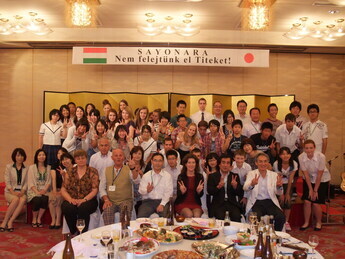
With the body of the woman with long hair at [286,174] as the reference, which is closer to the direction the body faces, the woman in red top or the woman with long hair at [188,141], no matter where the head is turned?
the woman in red top

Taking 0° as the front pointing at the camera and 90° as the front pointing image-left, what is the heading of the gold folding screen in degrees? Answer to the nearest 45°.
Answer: approximately 0°

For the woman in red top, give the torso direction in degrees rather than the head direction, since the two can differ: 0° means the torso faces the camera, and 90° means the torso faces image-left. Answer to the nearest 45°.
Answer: approximately 0°

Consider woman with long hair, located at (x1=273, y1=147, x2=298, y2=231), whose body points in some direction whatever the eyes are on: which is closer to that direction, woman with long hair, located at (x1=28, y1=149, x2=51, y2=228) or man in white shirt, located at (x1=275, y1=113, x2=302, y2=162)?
the woman with long hair

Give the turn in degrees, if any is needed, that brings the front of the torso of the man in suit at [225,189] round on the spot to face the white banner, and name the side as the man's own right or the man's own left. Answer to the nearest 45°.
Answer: approximately 135° to the man's own right
